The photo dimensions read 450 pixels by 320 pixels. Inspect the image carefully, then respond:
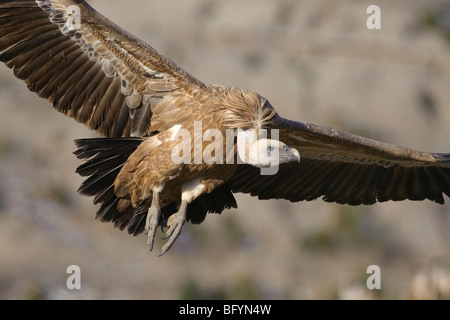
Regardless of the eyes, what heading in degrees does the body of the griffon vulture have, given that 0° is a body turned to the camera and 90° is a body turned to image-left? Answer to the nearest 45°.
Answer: approximately 315°
